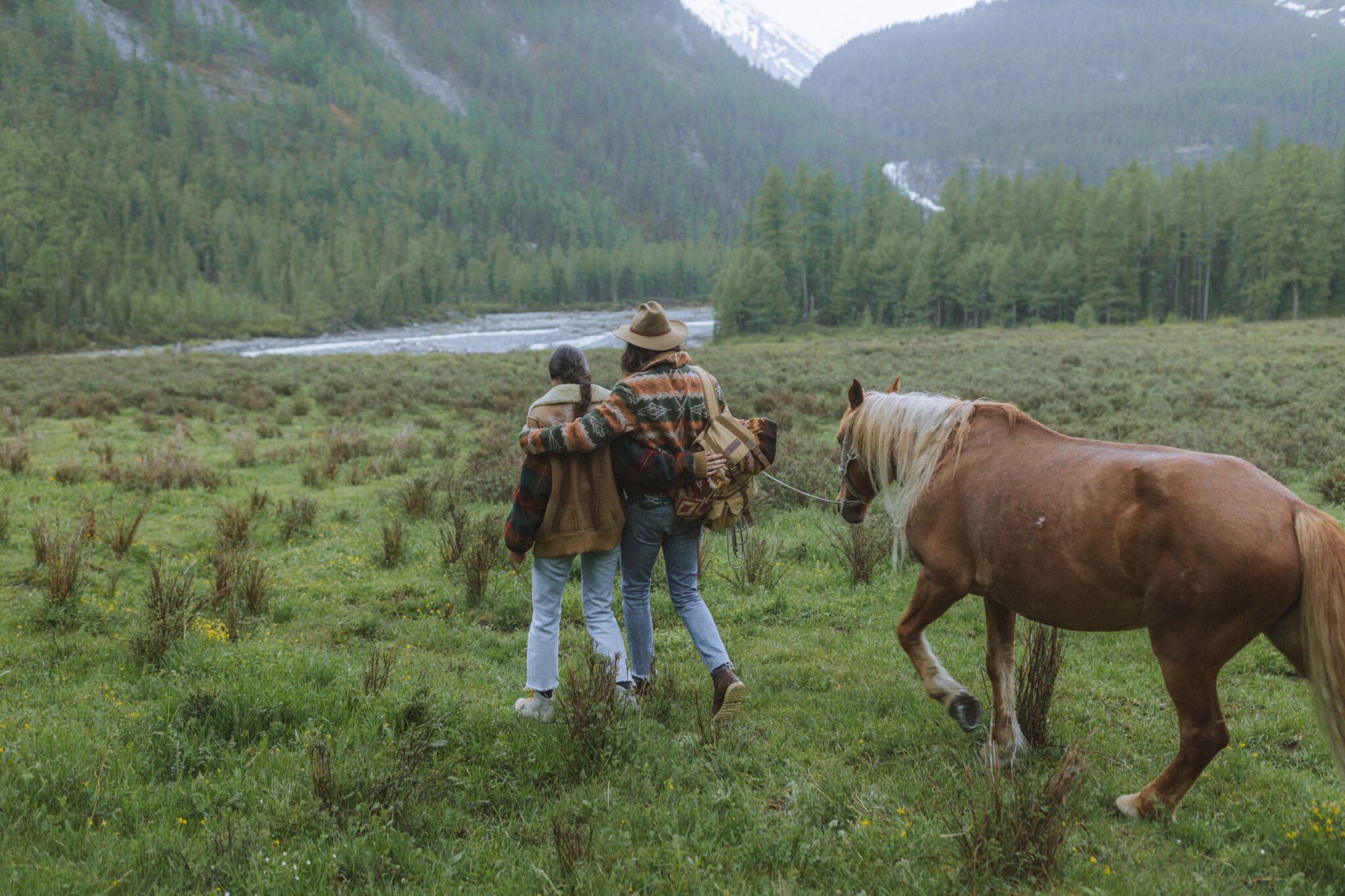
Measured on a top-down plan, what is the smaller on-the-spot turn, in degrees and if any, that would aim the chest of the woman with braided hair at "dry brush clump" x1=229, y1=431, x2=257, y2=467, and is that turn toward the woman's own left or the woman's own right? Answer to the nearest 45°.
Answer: approximately 45° to the woman's own left

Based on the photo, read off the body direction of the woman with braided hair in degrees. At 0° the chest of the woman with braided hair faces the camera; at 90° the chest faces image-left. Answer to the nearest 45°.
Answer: approximately 180°

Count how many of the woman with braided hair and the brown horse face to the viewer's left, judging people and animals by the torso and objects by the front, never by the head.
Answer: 1

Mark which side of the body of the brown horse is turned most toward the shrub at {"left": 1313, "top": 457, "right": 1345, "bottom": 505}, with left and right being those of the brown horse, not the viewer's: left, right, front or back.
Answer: right

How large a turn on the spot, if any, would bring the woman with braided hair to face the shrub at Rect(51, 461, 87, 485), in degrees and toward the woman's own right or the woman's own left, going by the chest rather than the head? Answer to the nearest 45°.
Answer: approximately 45° to the woman's own left

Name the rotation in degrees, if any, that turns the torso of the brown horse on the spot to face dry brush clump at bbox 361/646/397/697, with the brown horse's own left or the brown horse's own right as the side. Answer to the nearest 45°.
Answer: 0° — it already faces it

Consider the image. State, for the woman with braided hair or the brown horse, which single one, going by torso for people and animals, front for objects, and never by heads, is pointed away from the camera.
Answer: the woman with braided hair

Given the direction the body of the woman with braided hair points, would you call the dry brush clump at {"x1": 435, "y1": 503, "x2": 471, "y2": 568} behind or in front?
in front

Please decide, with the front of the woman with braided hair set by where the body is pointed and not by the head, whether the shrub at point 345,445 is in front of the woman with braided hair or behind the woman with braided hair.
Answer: in front

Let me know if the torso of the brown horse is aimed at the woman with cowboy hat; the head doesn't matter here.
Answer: yes

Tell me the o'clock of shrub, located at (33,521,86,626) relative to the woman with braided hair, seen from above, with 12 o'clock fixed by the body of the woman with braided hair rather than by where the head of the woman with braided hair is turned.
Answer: The shrub is roughly at 10 o'clock from the woman with braided hair.

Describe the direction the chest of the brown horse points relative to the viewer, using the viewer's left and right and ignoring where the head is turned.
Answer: facing to the left of the viewer

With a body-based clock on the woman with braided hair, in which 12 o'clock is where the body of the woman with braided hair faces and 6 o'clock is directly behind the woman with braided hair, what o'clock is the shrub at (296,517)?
The shrub is roughly at 11 o'clock from the woman with braided hair.

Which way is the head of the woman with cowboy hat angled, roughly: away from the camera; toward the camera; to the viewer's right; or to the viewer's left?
away from the camera
